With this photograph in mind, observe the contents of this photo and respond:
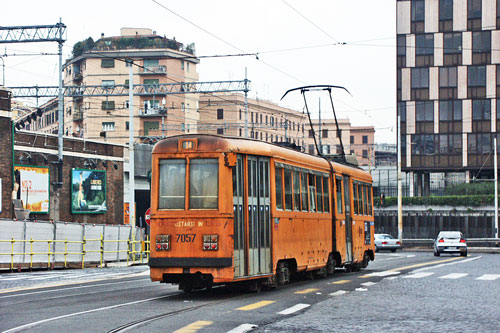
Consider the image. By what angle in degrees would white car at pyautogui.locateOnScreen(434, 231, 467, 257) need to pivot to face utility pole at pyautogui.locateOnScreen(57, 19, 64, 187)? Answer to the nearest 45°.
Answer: approximately 90° to its left

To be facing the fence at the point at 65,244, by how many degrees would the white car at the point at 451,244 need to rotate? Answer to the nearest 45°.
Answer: approximately 135° to its left

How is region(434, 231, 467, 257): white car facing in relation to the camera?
away from the camera

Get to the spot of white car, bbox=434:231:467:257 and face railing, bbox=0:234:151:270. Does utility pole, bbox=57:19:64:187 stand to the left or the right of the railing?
right

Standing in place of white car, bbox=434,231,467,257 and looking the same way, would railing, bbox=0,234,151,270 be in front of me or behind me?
behind

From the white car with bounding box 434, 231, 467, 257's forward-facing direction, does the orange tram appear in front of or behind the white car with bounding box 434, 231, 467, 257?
behind
